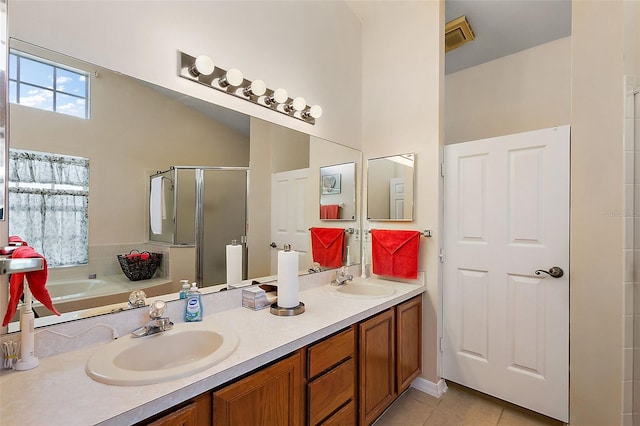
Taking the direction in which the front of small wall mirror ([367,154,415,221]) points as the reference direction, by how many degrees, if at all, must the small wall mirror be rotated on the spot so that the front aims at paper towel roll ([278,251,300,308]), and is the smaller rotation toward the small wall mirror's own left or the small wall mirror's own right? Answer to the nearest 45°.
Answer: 0° — it already faces it

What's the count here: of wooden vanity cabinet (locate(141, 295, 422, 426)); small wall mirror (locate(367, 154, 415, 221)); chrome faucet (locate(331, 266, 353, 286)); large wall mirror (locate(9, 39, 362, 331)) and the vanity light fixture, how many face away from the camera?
0

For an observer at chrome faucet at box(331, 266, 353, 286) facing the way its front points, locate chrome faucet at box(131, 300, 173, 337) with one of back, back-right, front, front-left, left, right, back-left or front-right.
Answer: right

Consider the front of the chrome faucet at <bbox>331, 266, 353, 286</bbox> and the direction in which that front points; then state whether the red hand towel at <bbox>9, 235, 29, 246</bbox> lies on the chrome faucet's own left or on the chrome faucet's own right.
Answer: on the chrome faucet's own right

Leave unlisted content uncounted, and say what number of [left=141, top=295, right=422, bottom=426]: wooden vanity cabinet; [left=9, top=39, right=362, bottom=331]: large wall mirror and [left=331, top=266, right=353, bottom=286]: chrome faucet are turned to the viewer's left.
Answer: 0

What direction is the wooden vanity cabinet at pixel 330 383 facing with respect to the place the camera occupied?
facing the viewer and to the right of the viewer

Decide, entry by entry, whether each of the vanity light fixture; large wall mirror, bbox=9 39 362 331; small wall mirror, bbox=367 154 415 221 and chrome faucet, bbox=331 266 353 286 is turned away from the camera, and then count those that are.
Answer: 0

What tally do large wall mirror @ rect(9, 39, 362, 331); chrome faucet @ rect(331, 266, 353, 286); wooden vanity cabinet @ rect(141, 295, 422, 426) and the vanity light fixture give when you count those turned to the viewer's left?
0

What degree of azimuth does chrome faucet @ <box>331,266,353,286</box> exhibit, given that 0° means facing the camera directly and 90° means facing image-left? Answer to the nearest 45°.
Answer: approximately 315°

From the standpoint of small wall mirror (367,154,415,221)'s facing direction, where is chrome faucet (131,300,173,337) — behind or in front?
in front

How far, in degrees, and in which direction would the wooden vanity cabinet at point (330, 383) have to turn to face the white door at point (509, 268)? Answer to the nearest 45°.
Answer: approximately 45° to its left

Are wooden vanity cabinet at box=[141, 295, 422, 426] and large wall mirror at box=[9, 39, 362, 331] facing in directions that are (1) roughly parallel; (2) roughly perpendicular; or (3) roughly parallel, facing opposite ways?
roughly parallel

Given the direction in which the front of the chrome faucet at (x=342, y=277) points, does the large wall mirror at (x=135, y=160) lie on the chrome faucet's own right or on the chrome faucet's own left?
on the chrome faucet's own right
